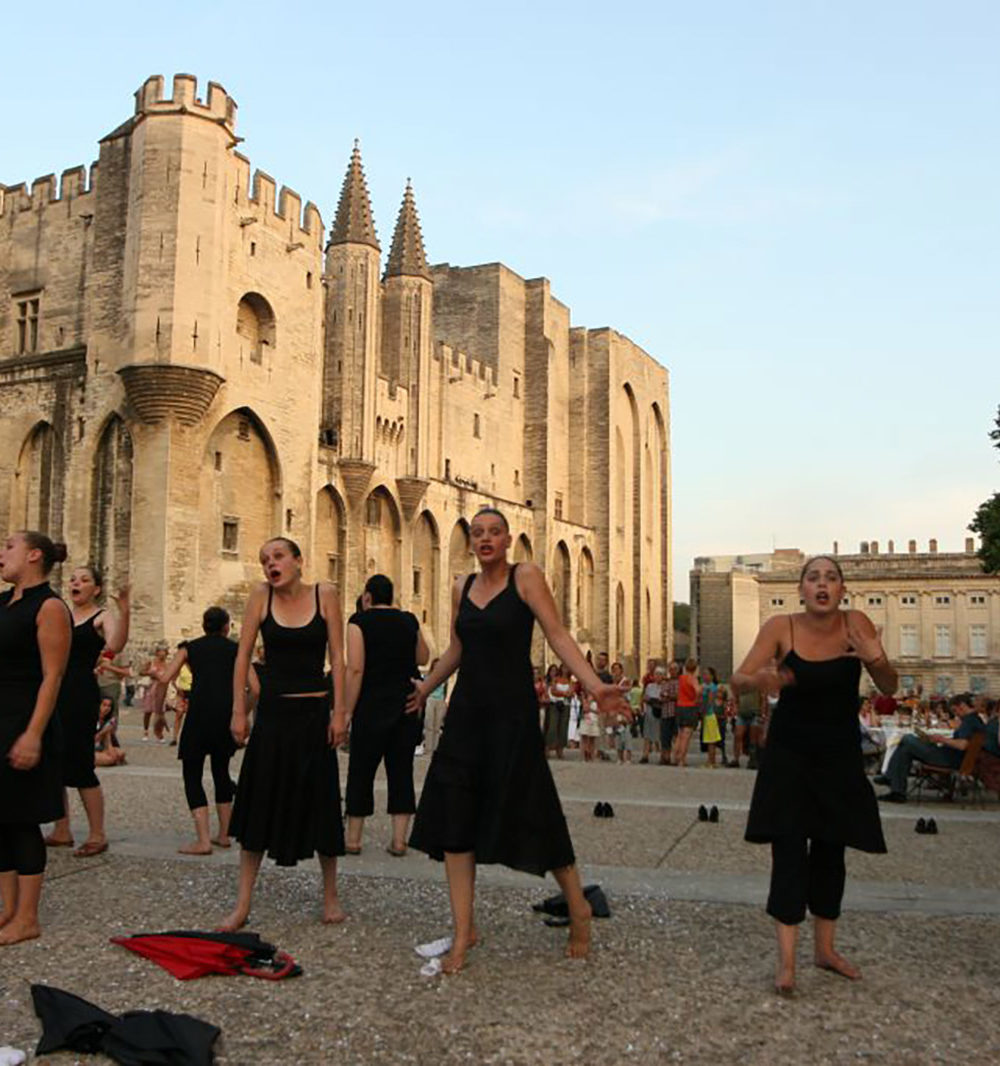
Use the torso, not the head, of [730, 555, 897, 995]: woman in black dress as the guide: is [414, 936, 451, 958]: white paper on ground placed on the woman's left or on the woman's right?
on the woman's right

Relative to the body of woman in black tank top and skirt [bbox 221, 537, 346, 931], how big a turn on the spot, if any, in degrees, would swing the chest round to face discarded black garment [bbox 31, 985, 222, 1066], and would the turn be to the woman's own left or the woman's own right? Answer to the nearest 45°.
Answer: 0° — they already face it

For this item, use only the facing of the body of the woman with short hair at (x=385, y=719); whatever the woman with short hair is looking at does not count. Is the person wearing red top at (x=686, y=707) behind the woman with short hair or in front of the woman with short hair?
in front

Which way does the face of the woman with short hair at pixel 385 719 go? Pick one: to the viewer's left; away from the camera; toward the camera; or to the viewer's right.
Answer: away from the camera

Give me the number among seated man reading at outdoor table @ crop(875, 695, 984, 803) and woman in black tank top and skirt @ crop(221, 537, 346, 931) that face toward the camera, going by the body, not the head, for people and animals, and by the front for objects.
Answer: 1

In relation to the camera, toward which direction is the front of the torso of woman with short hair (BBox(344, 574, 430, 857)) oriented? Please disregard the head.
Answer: away from the camera

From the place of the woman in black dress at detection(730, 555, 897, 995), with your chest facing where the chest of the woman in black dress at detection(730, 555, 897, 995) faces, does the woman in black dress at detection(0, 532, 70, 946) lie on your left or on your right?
on your right

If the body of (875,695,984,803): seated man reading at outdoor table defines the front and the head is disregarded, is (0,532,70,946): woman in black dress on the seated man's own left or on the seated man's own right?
on the seated man's own left

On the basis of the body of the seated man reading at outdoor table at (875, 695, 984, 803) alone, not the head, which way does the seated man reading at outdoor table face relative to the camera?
to the viewer's left

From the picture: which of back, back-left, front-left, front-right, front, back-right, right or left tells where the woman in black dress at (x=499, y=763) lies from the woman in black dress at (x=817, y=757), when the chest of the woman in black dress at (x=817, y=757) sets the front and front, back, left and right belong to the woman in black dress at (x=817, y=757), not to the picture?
right

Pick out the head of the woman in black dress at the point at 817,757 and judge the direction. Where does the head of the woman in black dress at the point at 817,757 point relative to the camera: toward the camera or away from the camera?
toward the camera

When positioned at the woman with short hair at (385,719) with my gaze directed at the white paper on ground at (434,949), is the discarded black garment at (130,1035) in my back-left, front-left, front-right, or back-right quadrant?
front-right

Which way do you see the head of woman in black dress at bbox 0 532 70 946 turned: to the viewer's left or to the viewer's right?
to the viewer's left

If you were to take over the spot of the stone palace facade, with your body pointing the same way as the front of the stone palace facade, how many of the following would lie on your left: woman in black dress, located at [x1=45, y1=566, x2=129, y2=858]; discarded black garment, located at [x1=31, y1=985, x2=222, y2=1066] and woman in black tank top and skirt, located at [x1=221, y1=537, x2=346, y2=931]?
0

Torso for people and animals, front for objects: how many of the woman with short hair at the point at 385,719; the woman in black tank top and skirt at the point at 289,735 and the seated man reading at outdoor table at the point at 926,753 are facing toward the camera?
1

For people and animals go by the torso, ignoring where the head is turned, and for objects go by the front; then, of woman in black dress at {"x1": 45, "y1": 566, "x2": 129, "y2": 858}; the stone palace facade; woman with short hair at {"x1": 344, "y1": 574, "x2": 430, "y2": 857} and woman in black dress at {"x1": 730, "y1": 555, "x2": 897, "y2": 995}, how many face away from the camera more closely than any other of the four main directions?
1

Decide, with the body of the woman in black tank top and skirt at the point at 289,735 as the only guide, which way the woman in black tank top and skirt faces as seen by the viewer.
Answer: toward the camera

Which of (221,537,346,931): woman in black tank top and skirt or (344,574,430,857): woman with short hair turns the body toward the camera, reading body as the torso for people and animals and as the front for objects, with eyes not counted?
the woman in black tank top and skirt
